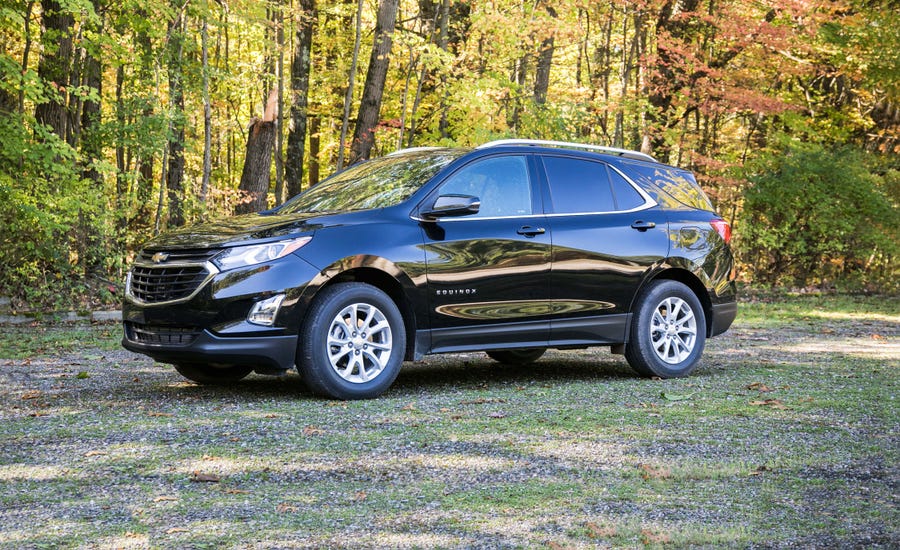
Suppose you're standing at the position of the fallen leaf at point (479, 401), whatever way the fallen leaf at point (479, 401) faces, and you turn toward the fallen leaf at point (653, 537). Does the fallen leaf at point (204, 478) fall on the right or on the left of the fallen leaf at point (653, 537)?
right

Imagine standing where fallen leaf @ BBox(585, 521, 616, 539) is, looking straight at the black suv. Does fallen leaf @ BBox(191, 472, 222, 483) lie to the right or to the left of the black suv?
left

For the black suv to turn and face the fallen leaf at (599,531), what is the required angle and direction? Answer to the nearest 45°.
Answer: approximately 45° to its left

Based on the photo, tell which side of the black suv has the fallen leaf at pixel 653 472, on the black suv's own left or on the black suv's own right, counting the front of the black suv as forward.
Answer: on the black suv's own left

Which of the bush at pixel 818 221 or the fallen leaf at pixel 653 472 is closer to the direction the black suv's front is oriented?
the fallen leaf

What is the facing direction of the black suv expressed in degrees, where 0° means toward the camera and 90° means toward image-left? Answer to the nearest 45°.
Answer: approximately 45°

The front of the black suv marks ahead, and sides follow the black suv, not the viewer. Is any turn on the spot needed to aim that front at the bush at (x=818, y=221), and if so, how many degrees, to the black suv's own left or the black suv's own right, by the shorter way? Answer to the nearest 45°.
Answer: approximately 180°

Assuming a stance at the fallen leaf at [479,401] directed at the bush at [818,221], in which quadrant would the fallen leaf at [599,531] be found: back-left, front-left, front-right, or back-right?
back-right

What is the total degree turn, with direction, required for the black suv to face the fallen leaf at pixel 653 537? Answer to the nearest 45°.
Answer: approximately 45° to its left

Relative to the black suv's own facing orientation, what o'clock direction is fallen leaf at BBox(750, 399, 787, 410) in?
The fallen leaf is roughly at 8 o'clock from the black suv.
